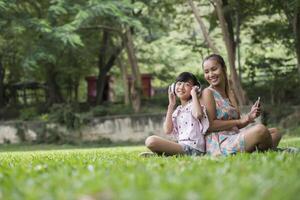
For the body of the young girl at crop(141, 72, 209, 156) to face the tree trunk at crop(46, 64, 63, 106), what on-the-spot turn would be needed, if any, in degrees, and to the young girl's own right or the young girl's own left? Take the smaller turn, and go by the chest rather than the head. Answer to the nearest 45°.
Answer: approximately 135° to the young girl's own right

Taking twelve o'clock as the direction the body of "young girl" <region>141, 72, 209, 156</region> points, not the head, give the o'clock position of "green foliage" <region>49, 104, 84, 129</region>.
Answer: The green foliage is roughly at 4 o'clock from the young girl.

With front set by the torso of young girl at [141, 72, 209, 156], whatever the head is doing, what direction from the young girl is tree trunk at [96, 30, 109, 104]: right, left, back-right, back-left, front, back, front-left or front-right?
back-right

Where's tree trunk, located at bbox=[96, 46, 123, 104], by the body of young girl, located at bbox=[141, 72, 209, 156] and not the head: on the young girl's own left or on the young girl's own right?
on the young girl's own right

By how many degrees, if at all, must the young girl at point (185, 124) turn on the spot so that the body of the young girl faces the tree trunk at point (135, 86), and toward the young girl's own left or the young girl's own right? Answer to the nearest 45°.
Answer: approximately 135° to the young girl's own right

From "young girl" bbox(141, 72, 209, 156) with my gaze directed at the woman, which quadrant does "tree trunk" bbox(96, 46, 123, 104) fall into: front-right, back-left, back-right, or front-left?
back-left

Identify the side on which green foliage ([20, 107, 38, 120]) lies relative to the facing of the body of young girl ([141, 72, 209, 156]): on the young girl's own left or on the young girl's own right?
on the young girl's own right

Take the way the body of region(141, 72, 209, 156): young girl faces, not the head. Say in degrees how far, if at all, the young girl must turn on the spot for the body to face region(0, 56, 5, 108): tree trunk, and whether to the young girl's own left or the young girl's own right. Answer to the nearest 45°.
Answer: approximately 90° to the young girl's own right
